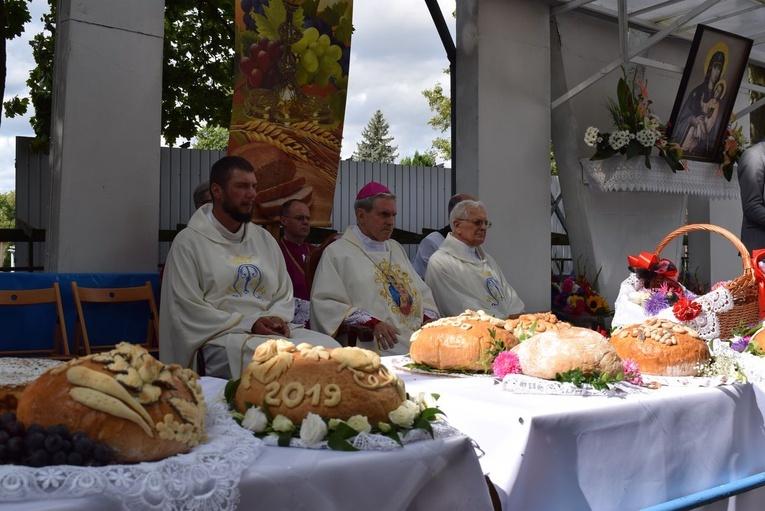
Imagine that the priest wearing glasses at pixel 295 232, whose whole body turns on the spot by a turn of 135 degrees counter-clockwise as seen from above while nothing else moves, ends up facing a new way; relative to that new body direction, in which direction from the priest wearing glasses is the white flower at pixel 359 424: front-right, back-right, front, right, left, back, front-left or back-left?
back

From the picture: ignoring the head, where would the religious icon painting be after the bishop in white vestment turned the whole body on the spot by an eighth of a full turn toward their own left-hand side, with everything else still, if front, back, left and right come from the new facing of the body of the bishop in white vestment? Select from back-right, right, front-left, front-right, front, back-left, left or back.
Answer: front-left

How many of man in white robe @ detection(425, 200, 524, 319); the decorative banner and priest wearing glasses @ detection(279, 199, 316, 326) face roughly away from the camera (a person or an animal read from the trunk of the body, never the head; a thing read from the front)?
0

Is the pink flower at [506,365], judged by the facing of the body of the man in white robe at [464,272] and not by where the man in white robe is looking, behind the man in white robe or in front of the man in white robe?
in front

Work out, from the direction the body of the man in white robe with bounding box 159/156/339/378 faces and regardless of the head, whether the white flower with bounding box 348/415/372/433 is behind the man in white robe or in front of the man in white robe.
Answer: in front

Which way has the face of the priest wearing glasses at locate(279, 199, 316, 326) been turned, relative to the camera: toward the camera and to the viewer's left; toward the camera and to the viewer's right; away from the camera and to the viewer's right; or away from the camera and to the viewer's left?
toward the camera and to the viewer's right

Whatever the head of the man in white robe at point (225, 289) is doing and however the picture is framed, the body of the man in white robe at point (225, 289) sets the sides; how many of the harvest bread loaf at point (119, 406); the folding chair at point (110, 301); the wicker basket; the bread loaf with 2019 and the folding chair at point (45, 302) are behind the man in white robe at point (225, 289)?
2

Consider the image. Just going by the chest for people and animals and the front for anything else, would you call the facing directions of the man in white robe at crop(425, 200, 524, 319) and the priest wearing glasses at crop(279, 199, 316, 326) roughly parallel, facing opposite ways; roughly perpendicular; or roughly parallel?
roughly parallel

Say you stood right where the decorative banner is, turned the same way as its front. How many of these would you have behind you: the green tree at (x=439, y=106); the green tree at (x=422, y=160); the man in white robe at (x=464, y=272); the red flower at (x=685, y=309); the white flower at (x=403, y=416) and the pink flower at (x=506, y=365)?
2

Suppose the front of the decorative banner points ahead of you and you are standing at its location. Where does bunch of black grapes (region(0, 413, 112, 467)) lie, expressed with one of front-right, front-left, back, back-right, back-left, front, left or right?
front

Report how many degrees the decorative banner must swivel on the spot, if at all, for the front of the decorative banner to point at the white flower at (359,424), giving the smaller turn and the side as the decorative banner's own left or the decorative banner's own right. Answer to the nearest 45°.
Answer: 0° — it already faces it

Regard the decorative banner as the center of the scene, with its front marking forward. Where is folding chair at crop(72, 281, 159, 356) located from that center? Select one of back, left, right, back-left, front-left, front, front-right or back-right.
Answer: front-right

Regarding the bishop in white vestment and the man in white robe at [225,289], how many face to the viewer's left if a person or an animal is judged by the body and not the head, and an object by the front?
0

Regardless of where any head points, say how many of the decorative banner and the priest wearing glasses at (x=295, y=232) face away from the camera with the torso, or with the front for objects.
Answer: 0

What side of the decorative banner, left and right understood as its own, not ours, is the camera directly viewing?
front

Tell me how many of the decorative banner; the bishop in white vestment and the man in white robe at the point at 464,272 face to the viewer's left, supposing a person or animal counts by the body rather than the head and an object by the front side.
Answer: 0

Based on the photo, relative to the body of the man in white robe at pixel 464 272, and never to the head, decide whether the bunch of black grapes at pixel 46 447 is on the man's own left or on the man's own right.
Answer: on the man's own right
